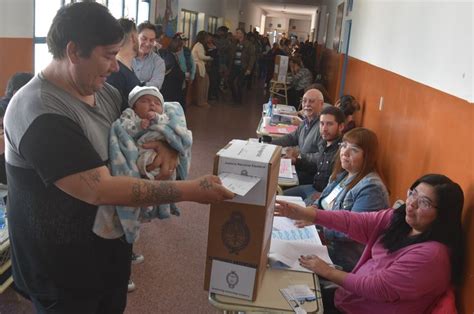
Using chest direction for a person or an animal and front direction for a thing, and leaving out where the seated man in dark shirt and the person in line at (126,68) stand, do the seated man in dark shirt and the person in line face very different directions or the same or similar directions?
very different directions

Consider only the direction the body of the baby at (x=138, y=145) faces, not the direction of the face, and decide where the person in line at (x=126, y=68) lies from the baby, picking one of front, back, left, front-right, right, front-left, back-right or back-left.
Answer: back

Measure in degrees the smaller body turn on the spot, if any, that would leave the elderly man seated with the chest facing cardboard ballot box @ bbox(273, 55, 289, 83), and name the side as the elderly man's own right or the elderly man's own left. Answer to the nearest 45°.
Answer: approximately 135° to the elderly man's own right

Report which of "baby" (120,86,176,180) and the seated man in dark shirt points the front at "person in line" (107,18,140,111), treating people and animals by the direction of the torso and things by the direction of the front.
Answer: the seated man in dark shirt

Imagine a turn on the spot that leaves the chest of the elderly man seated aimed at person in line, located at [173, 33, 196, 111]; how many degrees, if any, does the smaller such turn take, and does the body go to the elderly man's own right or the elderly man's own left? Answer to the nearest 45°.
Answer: approximately 90° to the elderly man's own right

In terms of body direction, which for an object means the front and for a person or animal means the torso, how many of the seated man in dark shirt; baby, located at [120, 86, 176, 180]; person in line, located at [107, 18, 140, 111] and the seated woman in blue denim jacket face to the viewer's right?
1

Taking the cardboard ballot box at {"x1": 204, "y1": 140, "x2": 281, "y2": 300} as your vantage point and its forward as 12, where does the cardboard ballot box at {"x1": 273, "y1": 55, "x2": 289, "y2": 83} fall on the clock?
the cardboard ballot box at {"x1": 273, "y1": 55, "x2": 289, "y2": 83} is roughly at 6 o'clock from the cardboard ballot box at {"x1": 204, "y1": 140, "x2": 281, "y2": 300}.

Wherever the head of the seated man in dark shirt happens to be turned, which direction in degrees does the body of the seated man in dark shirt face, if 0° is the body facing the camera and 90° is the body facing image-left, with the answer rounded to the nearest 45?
approximately 45°

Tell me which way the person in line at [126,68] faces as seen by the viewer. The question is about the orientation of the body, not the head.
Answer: to the viewer's right

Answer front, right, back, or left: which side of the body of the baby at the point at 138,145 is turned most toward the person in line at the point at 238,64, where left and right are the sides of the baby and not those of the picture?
back

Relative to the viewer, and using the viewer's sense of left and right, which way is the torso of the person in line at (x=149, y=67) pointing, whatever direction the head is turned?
facing the viewer and to the left of the viewer

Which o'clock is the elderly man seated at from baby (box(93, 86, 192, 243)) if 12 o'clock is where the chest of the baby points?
The elderly man seated is roughly at 7 o'clock from the baby.

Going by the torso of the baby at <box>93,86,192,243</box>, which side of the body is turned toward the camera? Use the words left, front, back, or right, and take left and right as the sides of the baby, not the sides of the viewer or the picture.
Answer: front
